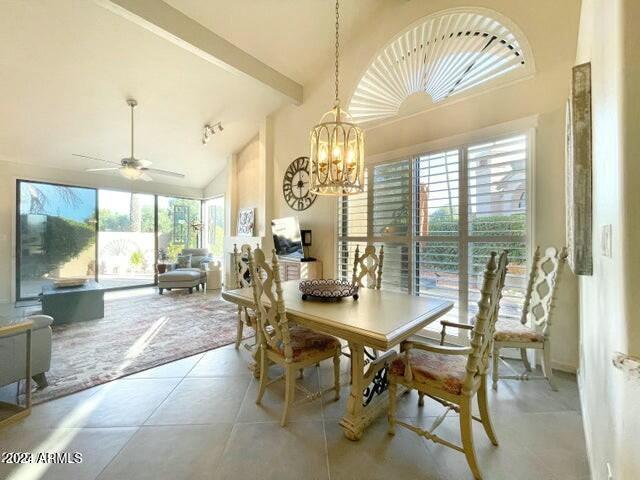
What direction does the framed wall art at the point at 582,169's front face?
to the viewer's left

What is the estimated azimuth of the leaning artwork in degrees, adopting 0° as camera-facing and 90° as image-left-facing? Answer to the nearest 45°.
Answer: approximately 45°

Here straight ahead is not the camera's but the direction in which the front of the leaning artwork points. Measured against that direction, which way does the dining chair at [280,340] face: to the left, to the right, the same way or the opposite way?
the opposite way

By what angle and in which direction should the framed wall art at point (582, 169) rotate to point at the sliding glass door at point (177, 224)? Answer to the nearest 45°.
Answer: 0° — it already faces it

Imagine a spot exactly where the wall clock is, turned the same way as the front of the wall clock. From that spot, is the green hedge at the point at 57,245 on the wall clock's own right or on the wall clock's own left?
on the wall clock's own right

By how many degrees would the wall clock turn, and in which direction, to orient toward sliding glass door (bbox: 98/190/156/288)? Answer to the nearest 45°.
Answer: approximately 90° to its right

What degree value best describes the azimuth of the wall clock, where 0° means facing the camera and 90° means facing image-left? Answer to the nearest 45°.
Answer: approximately 45°

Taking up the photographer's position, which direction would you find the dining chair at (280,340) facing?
facing away from the viewer and to the right of the viewer

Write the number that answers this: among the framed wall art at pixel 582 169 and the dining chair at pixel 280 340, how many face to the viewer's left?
1

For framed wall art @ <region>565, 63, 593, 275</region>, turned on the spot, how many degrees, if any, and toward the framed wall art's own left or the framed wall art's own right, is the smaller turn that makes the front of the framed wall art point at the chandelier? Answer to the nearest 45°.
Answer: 0° — it already faces it

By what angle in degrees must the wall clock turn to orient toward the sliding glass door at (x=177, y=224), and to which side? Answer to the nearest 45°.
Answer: approximately 90° to its right

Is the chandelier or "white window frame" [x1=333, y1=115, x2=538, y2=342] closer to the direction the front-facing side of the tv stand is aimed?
the chandelier

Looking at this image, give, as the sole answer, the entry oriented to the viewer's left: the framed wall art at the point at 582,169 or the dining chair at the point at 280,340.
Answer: the framed wall art

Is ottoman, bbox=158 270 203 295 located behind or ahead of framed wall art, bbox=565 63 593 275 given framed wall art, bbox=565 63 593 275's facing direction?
ahead

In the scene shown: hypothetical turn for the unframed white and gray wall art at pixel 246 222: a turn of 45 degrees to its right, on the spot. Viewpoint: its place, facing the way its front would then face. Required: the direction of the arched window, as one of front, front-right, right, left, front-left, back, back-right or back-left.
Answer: back-left

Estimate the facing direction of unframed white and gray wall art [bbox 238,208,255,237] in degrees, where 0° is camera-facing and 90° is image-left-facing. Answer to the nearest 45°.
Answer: approximately 45°
